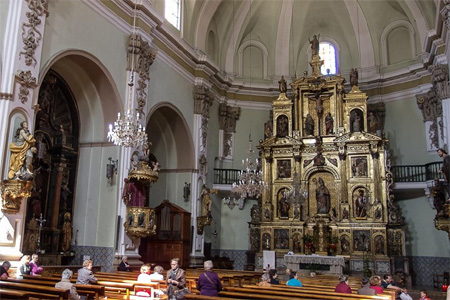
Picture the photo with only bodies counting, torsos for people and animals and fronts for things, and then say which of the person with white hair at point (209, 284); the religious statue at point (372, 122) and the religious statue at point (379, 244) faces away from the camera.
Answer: the person with white hair

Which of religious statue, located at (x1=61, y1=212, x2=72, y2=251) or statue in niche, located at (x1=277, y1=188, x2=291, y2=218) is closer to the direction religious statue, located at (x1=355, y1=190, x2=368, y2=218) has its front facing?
the religious statue

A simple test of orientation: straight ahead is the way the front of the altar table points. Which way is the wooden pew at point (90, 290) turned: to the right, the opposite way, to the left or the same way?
the opposite way

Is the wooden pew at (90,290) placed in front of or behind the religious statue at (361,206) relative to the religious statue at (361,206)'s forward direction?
in front

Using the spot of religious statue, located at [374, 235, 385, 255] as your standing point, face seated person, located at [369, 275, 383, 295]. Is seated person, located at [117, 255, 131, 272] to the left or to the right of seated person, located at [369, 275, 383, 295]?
right

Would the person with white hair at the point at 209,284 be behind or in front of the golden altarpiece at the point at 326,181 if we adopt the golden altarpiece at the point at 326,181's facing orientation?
in front

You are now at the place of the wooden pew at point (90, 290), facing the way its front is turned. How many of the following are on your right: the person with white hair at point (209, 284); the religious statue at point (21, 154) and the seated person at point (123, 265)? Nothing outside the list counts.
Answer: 1

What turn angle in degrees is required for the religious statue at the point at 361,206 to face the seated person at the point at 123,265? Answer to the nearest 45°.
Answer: approximately 45° to its right

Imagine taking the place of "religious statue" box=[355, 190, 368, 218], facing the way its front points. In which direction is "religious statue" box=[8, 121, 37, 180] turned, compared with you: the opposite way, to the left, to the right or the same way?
to the left
